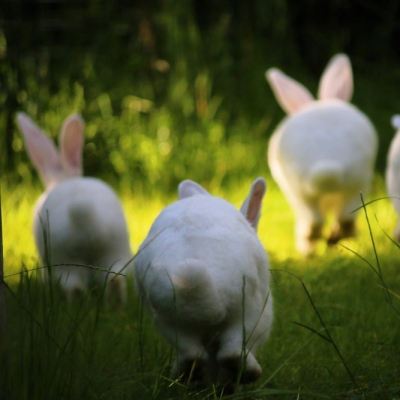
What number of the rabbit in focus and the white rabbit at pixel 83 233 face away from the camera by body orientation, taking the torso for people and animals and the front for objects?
2

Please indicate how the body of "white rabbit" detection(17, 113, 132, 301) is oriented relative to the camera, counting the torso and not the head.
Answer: away from the camera

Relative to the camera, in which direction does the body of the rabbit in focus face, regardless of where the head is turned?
away from the camera

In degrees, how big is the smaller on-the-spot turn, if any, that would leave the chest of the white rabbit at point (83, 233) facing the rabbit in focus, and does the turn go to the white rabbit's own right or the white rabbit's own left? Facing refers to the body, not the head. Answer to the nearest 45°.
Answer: approximately 180°

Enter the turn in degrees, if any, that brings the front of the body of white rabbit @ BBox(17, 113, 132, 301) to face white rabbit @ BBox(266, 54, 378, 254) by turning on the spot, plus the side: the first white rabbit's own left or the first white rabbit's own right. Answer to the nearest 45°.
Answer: approximately 45° to the first white rabbit's own right

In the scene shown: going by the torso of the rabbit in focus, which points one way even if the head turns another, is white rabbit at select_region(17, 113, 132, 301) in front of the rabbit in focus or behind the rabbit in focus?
in front

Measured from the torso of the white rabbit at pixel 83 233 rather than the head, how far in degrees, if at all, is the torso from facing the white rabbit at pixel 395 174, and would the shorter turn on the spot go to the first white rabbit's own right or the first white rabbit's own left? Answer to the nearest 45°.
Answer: approximately 90° to the first white rabbit's own right

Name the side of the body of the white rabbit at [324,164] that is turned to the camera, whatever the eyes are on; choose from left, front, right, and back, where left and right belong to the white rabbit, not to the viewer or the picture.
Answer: back

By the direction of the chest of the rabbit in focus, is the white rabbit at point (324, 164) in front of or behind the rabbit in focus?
in front

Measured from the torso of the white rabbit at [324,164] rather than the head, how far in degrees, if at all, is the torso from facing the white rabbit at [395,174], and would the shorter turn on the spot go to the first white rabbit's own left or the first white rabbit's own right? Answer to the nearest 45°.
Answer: approximately 135° to the first white rabbit's own right
